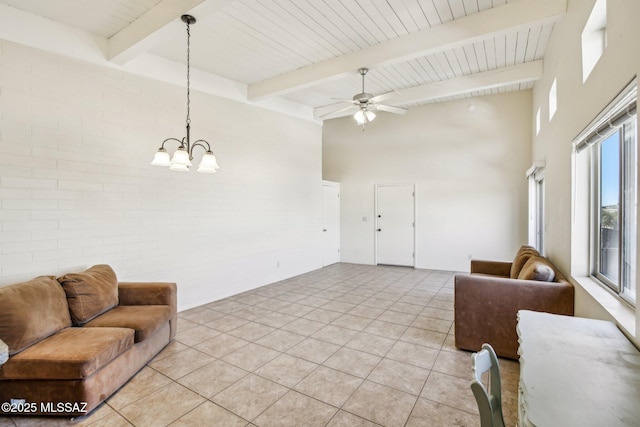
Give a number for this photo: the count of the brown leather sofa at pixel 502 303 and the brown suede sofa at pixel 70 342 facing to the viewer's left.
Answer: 1

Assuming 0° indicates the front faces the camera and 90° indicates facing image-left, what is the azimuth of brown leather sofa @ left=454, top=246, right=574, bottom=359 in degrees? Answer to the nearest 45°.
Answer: approximately 90°

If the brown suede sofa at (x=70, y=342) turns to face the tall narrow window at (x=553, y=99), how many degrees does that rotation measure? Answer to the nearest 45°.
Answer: approximately 45° to its left

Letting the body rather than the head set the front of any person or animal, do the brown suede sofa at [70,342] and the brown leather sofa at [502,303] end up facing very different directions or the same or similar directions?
very different directions

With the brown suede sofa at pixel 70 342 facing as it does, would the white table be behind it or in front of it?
in front

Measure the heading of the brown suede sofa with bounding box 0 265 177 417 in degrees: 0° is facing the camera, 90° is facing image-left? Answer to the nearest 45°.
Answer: approximately 315°

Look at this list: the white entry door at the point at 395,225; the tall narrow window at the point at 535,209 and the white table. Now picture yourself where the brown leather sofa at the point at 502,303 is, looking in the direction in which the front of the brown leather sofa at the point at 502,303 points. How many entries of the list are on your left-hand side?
1

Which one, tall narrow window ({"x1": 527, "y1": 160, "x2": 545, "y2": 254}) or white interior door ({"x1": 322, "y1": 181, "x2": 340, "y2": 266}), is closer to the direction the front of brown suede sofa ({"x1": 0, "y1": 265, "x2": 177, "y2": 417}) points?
the tall narrow window

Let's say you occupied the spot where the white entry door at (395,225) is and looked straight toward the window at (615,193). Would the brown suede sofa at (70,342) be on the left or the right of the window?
right

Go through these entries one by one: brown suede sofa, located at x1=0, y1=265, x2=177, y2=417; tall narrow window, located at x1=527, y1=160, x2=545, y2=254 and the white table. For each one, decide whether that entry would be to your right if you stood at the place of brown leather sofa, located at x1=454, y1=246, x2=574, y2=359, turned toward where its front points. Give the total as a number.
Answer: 1
